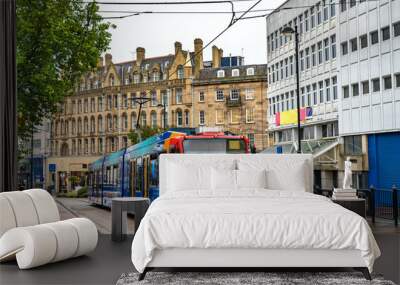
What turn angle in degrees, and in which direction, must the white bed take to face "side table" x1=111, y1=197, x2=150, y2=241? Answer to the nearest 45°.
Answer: approximately 135° to its right

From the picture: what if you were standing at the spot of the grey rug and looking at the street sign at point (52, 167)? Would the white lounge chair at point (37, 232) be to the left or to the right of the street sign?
left

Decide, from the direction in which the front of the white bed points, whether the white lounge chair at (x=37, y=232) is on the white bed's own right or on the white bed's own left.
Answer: on the white bed's own right

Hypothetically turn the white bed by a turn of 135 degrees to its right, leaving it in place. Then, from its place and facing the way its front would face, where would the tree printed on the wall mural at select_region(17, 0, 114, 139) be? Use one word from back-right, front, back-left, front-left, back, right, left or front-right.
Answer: front

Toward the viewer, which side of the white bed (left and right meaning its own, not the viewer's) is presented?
front
